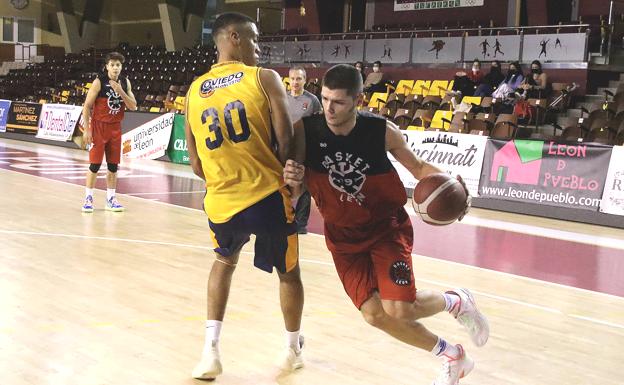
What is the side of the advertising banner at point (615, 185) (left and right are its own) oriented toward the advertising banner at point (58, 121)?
right

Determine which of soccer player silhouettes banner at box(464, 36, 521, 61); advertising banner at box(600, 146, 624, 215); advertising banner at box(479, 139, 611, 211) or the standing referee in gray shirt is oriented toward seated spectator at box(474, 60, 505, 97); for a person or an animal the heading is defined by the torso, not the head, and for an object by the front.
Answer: soccer player silhouettes banner at box(464, 36, 521, 61)

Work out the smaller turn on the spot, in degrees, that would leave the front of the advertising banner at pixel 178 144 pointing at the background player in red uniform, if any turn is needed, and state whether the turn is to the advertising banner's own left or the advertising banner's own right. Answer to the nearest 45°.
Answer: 0° — it already faces them

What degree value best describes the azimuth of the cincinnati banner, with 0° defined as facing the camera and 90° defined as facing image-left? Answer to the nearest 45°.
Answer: approximately 0°

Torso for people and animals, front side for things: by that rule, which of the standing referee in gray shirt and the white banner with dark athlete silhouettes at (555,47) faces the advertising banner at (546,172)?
the white banner with dark athlete silhouettes at (555,47)

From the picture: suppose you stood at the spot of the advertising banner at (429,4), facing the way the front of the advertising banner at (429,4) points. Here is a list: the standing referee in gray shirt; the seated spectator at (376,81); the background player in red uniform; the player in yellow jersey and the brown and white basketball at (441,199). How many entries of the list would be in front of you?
5

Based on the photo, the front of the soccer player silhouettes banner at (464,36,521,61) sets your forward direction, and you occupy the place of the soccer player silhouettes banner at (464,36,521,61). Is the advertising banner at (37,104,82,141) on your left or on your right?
on your right

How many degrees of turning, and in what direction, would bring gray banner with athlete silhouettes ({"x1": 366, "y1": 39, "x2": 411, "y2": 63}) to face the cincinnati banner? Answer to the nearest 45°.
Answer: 0° — it already faces it

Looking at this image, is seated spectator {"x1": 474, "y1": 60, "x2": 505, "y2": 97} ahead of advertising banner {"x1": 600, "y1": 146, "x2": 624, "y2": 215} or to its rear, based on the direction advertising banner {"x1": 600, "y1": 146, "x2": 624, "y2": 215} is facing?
to the rear

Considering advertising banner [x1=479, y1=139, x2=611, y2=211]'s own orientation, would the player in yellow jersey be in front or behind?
in front

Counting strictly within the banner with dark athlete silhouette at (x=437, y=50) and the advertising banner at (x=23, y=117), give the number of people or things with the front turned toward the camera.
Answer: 2
